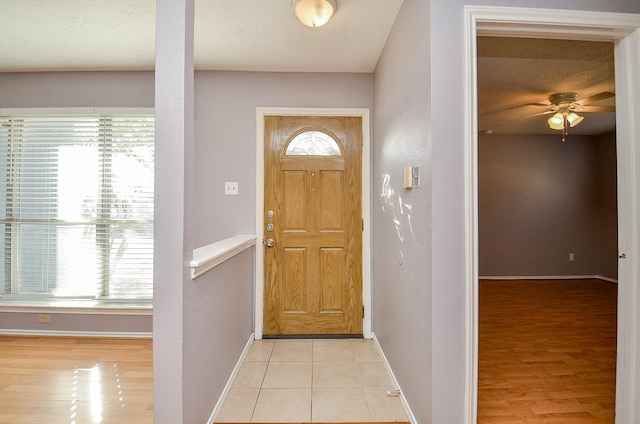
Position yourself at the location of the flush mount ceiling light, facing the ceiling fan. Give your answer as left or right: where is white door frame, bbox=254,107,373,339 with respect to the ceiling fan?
left

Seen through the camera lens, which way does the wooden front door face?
facing the viewer

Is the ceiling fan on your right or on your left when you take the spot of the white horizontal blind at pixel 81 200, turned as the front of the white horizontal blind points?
on your left

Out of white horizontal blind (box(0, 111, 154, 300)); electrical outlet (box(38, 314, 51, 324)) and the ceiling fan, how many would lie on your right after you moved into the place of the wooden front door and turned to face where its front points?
2

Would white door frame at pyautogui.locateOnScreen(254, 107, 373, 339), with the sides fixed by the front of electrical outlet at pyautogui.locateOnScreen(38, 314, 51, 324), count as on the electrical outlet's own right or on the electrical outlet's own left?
on the electrical outlet's own left

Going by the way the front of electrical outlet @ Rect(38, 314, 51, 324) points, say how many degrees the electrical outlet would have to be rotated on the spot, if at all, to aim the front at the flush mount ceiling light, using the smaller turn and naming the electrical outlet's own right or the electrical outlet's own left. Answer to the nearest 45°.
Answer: approximately 45° to the electrical outlet's own left

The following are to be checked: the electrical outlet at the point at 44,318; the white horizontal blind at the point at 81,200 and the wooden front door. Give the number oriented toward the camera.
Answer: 3

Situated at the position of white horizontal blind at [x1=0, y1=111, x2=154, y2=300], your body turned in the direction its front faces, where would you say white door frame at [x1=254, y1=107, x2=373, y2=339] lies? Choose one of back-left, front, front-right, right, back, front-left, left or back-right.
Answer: front-left

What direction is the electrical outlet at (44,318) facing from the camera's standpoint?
toward the camera

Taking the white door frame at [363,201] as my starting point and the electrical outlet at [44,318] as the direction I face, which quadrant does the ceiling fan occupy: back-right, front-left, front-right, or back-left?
back-right

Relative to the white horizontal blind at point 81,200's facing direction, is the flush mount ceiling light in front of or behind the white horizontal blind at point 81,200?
in front

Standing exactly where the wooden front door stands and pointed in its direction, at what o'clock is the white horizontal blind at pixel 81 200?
The white horizontal blind is roughly at 3 o'clock from the wooden front door.

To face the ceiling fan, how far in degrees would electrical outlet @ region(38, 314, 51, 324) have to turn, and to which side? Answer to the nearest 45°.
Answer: approximately 45° to its left
